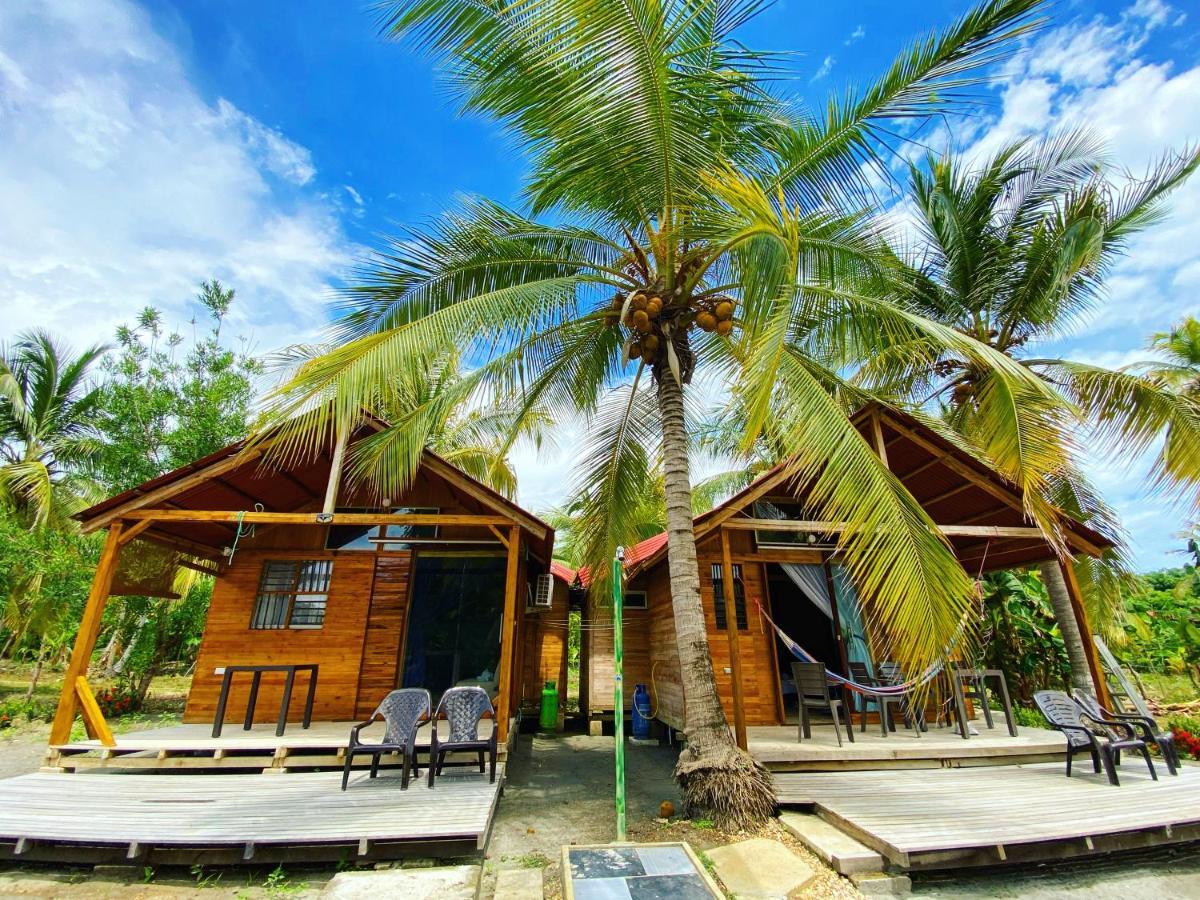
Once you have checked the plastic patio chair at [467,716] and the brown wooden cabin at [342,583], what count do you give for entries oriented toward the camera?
2

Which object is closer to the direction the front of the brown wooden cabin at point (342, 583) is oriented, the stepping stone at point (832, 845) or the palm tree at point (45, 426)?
the stepping stone

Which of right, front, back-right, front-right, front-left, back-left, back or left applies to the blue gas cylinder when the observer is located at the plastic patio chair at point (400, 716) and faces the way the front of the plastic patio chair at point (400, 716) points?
back

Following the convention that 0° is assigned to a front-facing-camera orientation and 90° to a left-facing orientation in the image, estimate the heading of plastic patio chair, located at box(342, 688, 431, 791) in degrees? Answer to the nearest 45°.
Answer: approximately 45°

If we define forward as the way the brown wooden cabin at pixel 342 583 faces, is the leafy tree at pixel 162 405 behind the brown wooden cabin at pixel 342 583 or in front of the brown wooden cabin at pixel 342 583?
behind

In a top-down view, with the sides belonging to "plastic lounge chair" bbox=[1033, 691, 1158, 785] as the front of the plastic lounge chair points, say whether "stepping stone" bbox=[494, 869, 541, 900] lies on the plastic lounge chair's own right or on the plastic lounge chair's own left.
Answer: on the plastic lounge chair's own right

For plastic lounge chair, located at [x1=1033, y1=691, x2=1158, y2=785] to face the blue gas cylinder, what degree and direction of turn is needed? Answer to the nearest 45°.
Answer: approximately 135° to its right

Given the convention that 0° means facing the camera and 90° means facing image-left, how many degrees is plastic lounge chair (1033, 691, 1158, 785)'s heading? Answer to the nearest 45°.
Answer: approximately 315°

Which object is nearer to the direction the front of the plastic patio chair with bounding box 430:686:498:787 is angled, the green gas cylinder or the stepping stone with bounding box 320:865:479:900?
the stepping stone

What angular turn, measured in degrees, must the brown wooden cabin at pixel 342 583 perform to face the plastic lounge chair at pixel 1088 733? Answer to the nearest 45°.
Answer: approximately 45° to its left

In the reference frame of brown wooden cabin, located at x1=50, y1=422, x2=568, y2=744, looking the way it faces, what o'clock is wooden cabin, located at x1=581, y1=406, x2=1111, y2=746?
The wooden cabin is roughly at 10 o'clock from the brown wooden cabin.
